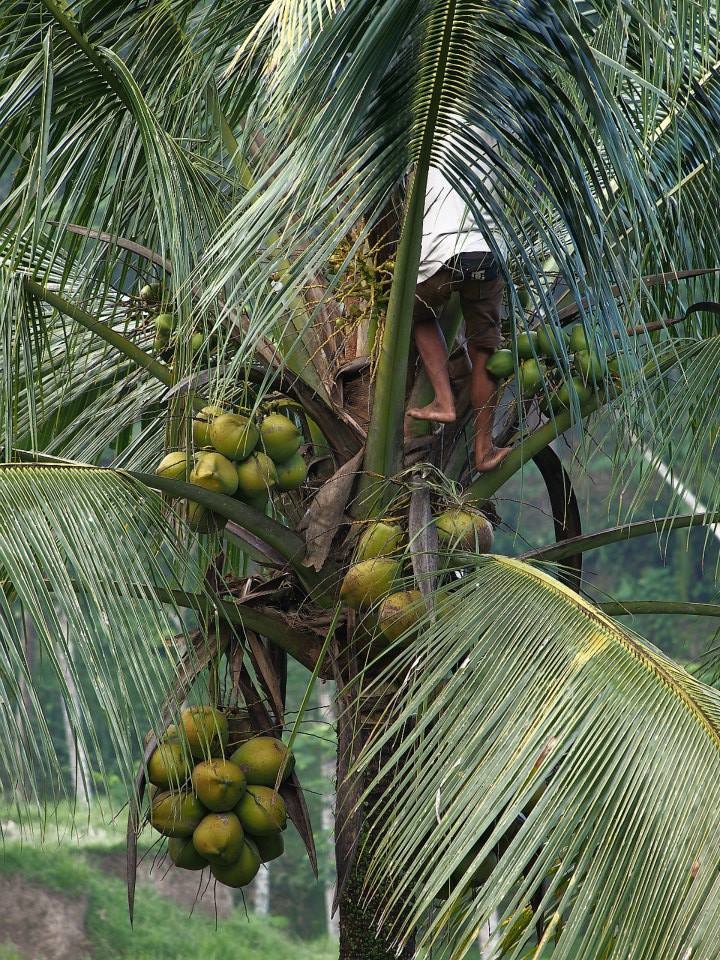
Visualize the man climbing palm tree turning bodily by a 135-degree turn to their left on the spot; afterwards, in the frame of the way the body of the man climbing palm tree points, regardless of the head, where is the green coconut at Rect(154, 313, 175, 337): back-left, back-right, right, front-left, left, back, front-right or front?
front-right

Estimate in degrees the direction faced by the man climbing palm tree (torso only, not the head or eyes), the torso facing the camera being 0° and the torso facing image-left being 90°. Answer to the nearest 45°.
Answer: approximately 180°

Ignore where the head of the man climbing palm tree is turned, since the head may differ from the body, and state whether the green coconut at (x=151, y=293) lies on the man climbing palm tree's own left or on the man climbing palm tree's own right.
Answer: on the man climbing palm tree's own left
